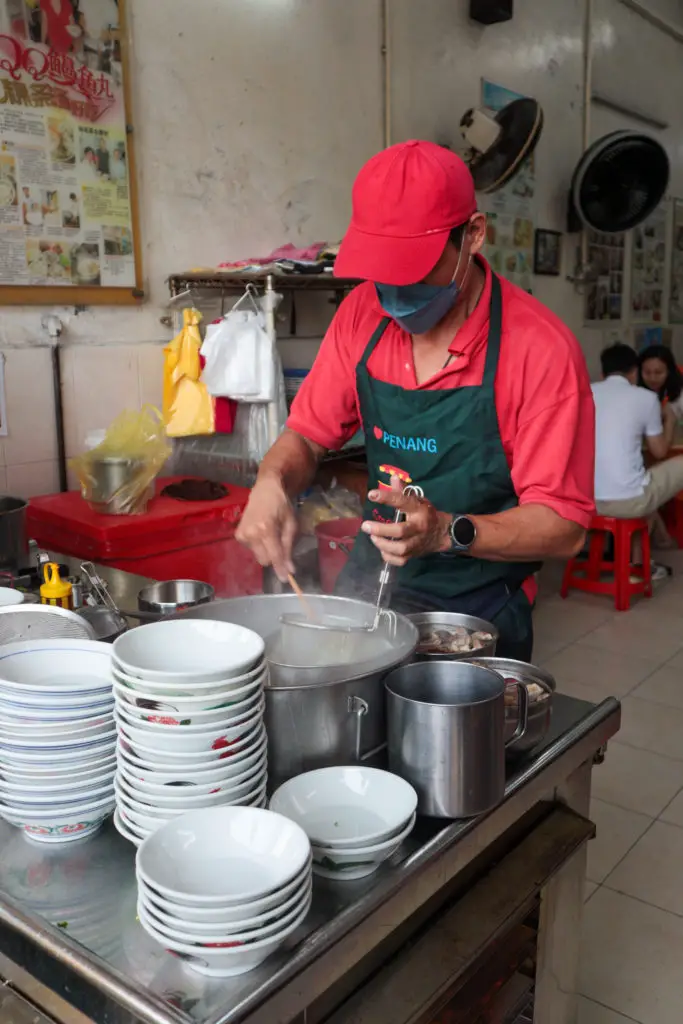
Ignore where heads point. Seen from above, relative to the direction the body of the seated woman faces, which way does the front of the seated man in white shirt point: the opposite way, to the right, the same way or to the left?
the opposite way

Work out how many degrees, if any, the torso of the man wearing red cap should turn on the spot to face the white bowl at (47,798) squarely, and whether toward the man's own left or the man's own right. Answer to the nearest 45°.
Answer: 0° — they already face it

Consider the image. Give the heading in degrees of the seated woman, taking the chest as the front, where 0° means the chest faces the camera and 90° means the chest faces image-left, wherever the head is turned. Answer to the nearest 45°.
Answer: approximately 45°

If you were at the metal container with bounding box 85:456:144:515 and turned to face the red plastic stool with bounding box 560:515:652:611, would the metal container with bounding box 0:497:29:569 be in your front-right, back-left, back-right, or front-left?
back-right

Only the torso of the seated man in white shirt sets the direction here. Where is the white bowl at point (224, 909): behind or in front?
behind

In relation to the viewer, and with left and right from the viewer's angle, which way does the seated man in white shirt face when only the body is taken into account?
facing away from the viewer and to the right of the viewer
